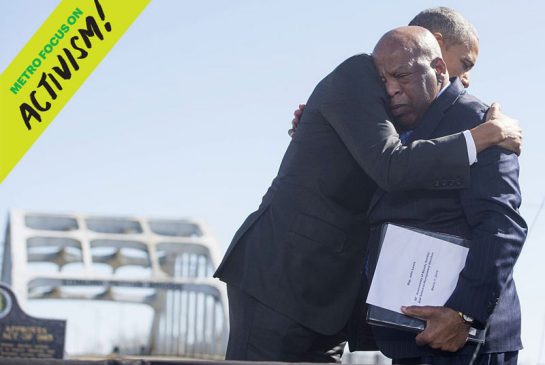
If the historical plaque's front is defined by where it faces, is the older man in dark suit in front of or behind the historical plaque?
in front

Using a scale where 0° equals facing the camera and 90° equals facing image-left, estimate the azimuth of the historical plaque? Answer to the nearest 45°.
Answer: approximately 0°
